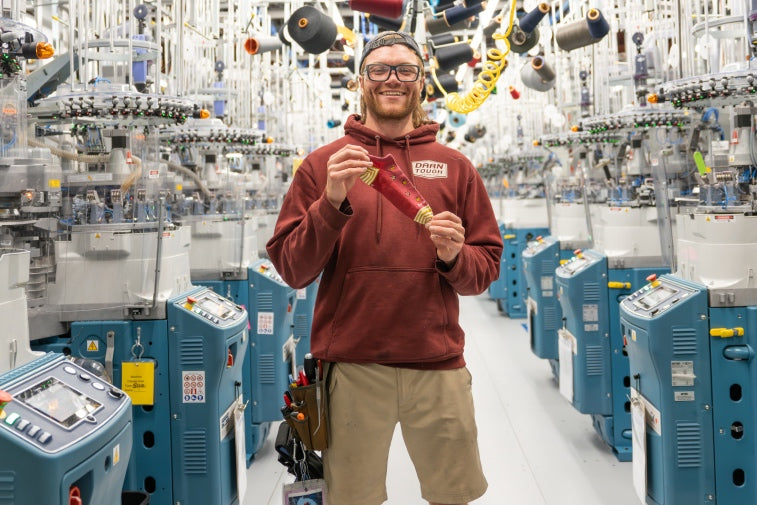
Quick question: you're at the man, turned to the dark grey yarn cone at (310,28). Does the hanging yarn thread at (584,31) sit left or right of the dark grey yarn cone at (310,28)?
right

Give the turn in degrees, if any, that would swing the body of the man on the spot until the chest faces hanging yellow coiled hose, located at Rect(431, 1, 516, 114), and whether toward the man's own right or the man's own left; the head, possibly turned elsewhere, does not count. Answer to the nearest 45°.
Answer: approximately 180°

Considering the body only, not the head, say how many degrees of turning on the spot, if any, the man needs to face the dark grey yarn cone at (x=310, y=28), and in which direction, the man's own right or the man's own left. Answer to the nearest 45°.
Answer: approximately 180°

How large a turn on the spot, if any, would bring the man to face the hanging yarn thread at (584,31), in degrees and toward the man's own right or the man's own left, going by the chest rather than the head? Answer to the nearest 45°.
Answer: approximately 135° to the man's own left

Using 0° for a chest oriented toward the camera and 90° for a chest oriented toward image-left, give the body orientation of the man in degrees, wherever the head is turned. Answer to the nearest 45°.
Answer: approximately 0°

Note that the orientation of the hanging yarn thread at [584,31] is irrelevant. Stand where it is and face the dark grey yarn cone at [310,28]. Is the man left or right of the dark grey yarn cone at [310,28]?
left
